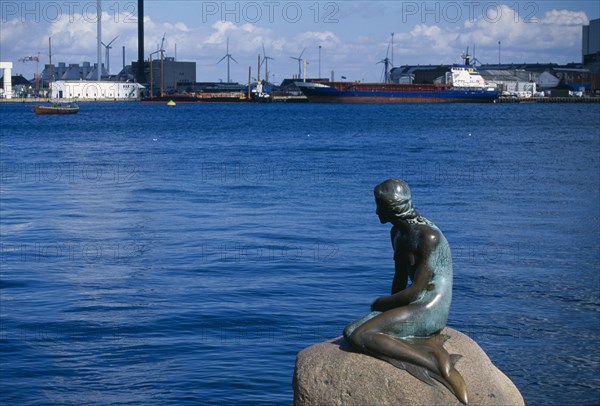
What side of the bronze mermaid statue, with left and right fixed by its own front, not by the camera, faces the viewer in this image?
left
